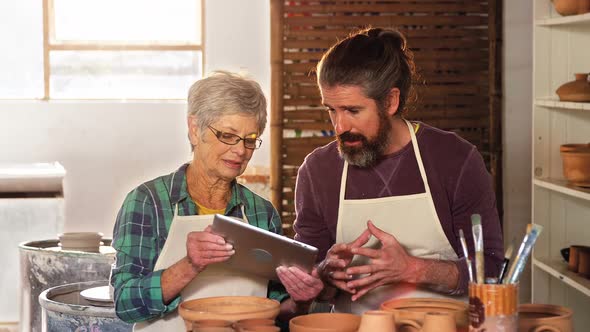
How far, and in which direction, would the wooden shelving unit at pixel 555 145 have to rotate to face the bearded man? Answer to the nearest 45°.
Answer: approximately 45° to its left

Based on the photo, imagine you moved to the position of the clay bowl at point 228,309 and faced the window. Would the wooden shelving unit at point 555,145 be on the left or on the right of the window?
right

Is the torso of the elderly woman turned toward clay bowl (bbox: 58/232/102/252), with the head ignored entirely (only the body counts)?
no

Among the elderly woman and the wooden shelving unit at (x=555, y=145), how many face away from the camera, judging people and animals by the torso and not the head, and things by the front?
0

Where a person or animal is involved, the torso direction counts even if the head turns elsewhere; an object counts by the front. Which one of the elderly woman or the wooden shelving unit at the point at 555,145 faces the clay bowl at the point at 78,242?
the wooden shelving unit

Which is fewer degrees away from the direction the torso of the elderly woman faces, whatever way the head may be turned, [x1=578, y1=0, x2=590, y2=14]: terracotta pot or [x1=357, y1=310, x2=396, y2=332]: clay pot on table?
the clay pot on table

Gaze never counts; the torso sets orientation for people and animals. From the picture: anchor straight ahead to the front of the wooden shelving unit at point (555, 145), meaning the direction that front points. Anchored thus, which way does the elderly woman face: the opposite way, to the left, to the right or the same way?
to the left

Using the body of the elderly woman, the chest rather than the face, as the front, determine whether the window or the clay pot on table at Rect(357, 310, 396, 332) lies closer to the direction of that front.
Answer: the clay pot on table

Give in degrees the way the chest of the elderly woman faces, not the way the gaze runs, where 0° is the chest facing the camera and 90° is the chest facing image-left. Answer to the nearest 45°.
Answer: approximately 315°

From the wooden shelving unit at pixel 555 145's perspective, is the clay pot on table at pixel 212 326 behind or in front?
in front

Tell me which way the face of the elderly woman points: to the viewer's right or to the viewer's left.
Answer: to the viewer's right

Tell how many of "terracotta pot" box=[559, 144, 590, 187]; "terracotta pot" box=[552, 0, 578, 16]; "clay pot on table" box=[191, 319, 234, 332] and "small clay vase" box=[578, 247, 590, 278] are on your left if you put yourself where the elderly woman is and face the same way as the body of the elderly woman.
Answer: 3

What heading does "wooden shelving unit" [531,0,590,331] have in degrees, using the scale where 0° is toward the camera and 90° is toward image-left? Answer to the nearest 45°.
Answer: approximately 45°

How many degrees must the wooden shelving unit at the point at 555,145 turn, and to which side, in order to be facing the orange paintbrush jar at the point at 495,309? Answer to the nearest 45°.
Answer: approximately 45° to its left

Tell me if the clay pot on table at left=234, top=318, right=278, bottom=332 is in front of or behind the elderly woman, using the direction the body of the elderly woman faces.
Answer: in front

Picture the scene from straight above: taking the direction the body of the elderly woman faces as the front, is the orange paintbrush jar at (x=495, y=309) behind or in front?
in front

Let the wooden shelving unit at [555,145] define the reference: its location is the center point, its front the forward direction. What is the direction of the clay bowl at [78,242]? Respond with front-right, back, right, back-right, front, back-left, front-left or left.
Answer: front

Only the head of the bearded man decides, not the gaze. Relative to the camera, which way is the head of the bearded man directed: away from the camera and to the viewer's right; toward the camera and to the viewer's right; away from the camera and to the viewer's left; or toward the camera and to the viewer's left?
toward the camera and to the viewer's left
